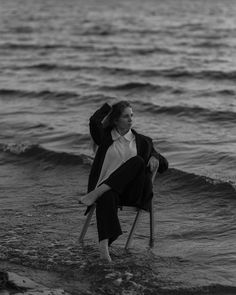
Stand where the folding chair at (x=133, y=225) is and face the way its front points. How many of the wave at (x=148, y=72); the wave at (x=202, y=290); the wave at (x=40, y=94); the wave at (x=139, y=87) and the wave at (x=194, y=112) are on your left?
1

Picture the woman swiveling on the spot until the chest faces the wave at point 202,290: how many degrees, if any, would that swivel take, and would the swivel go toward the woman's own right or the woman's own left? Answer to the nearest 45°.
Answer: approximately 45° to the woman's own left

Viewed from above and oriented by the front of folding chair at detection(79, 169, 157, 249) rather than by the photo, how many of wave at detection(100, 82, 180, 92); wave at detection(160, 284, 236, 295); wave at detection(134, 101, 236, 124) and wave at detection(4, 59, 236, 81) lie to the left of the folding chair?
1

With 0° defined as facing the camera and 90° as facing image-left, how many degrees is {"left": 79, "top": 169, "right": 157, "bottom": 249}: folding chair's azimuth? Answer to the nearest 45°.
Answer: approximately 45°

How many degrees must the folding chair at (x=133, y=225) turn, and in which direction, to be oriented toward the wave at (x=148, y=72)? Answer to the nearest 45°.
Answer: approximately 135° to its right

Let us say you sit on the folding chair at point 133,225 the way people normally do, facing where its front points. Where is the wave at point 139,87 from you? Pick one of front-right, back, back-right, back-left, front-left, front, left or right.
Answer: back-right

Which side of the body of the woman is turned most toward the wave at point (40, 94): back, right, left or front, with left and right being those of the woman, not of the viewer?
back

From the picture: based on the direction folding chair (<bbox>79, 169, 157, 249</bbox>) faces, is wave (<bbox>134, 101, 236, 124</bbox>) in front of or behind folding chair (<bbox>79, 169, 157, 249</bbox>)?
behind

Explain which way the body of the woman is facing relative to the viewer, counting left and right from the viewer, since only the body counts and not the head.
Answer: facing the viewer

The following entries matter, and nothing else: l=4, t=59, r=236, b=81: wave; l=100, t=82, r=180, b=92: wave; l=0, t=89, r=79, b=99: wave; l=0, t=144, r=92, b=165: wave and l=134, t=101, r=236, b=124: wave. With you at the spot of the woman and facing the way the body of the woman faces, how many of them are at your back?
5
